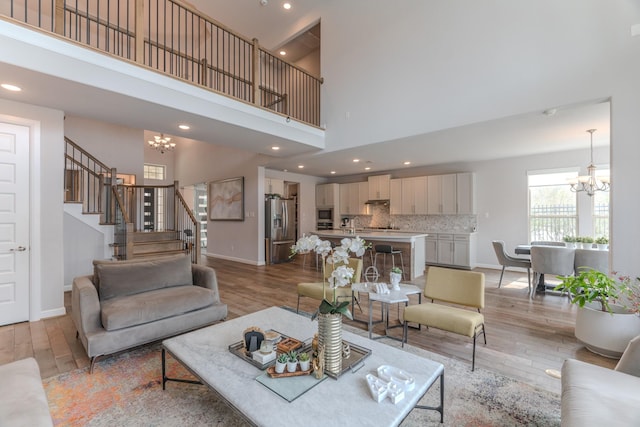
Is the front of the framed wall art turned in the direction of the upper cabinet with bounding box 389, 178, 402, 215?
no

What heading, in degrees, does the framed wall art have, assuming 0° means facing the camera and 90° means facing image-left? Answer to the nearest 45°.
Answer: approximately 45°

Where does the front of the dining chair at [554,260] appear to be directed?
away from the camera

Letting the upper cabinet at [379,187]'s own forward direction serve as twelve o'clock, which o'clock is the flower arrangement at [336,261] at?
The flower arrangement is roughly at 12 o'clock from the upper cabinet.

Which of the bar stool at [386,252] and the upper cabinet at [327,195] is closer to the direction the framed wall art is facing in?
the bar stool

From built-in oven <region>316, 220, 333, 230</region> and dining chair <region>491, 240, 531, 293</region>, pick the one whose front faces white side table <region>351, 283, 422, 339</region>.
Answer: the built-in oven

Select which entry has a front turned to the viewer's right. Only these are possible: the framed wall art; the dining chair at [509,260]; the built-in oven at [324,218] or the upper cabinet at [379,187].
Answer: the dining chair

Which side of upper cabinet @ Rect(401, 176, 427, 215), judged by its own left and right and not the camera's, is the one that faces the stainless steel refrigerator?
right

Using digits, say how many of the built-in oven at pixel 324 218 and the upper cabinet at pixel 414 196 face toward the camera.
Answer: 2

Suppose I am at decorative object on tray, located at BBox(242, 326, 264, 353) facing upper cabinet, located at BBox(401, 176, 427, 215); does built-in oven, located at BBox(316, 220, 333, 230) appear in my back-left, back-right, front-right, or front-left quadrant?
front-left

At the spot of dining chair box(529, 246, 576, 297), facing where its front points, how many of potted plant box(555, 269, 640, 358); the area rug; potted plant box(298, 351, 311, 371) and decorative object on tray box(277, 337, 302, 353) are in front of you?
0

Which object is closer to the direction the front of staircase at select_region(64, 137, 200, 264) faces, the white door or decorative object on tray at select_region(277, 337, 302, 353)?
the decorative object on tray

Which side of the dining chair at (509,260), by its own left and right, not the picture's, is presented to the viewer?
right

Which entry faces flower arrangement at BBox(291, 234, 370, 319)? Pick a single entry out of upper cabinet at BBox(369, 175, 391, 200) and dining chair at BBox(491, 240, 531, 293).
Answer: the upper cabinet

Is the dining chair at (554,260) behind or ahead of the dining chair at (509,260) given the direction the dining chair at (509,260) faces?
ahead

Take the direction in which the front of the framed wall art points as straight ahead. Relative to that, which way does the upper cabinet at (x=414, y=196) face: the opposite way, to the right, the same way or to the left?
the same way

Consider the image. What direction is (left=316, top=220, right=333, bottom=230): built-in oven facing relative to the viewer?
toward the camera

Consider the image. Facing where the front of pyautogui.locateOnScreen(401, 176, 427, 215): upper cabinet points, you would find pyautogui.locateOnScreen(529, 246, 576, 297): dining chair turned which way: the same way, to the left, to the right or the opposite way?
the opposite way

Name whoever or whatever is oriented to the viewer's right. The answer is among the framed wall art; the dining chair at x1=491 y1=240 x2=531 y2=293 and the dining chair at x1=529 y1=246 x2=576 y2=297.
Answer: the dining chair at x1=491 y1=240 x2=531 y2=293

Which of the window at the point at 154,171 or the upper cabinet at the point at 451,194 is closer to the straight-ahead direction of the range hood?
the window

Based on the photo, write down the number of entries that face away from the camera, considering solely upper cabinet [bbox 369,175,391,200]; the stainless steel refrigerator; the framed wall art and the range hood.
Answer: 0

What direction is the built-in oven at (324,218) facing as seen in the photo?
toward the camera

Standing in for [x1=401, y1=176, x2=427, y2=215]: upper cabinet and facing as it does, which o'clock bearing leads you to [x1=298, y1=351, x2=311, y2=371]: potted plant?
The potted plant is roughly at 12 o'clock from the upper cabinet.
